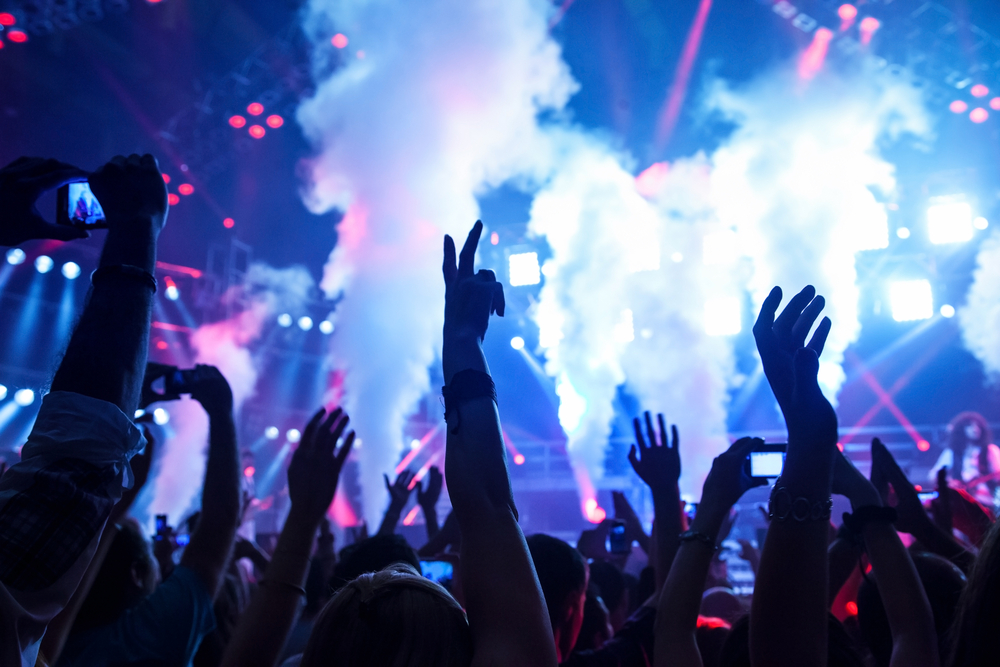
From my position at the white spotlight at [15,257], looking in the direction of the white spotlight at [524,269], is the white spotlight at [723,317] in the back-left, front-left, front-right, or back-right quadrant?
front-right

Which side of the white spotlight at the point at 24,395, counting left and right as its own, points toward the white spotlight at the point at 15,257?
back

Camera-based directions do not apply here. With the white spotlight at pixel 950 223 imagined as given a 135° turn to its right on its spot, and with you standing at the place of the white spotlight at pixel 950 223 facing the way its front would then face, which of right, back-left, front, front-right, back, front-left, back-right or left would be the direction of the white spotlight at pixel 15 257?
left

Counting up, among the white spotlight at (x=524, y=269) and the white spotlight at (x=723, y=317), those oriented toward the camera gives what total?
2

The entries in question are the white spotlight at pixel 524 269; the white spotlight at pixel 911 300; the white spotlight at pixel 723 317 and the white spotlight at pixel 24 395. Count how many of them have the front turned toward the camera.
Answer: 4

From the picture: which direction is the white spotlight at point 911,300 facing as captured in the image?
toward the camera

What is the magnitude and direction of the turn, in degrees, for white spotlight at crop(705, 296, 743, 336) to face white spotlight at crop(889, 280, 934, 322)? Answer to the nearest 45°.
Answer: approximately 90° to its left

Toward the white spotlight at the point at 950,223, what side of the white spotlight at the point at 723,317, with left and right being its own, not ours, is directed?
left

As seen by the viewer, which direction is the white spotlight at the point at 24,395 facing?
toward the camera

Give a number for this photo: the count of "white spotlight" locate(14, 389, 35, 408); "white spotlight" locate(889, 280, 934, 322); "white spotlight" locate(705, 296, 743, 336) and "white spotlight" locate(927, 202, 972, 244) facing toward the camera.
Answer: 4

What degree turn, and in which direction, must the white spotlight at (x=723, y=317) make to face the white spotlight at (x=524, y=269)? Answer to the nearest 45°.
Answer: approximately 90° to its right

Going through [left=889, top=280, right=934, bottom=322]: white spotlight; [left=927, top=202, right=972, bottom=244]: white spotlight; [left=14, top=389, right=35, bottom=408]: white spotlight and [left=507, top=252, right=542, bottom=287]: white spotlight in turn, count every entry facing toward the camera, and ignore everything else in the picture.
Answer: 4

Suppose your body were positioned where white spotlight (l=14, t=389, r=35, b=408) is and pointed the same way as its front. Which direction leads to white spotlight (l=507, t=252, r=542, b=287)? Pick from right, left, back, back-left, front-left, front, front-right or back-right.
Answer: back-left
